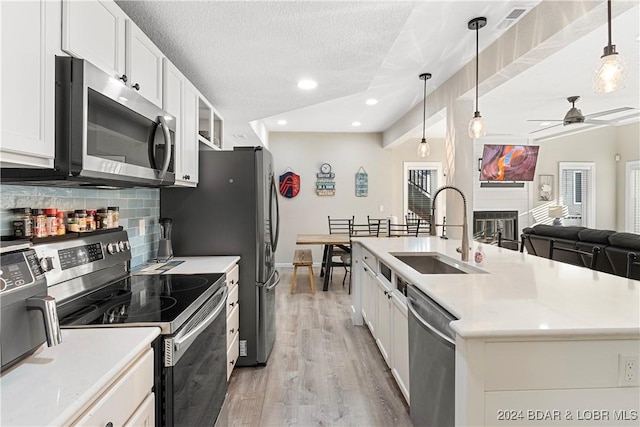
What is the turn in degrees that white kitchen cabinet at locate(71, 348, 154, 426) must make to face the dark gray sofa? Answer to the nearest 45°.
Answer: approximately 45° to its left

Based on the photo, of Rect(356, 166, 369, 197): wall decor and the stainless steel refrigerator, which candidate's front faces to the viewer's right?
the stainless steel refrigerator

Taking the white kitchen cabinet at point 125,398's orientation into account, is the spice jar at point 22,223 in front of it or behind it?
behind

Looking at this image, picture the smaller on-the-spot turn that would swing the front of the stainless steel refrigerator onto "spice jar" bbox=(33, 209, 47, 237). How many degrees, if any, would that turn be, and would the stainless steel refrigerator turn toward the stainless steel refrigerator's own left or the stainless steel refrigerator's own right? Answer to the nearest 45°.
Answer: approximately 135° to the stainless steel refrigerator's own right

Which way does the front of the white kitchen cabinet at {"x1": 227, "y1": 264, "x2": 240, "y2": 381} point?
to the viewer's right

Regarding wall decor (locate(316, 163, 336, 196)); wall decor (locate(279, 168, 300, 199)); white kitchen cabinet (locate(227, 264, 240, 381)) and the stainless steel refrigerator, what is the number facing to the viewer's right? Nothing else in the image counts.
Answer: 2

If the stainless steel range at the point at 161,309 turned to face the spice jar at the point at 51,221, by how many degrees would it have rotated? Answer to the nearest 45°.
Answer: approximately 135° to its right

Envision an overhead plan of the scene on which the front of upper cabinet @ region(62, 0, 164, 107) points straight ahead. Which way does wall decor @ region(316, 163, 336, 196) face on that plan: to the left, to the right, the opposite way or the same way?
to the right

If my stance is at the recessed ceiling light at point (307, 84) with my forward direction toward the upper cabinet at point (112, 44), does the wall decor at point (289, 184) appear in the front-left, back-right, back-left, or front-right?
back-right

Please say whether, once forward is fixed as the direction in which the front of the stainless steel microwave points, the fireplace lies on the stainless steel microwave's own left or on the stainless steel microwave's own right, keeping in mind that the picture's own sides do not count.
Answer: on the stainless steel microwave's own left

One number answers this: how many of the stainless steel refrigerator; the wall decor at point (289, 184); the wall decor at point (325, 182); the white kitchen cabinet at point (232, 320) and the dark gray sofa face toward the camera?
2
